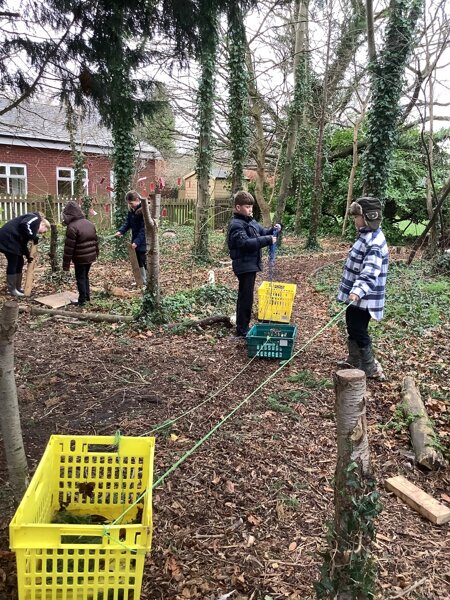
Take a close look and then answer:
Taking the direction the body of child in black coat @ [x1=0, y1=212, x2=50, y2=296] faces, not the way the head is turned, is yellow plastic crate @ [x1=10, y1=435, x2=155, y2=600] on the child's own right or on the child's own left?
on the child's own right

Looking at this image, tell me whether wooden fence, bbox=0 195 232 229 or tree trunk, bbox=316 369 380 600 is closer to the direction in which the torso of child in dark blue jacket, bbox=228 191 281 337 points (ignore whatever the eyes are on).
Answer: the tree trunk

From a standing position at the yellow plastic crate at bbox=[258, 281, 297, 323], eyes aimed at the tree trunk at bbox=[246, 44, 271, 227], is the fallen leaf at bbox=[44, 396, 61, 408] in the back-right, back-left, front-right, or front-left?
back-left

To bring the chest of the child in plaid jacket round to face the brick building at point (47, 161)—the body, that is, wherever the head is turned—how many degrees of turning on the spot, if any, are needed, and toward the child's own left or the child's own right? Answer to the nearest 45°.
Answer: approximately 45° to the child's own right

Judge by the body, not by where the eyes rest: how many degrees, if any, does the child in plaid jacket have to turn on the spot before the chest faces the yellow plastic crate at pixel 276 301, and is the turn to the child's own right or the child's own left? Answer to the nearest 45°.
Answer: approximately 45° to the child's own right

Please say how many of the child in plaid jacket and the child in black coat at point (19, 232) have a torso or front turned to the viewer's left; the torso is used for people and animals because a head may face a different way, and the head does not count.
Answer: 1

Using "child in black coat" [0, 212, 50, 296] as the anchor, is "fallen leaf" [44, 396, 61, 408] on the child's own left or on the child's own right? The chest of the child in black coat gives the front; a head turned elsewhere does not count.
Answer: on the child's own right

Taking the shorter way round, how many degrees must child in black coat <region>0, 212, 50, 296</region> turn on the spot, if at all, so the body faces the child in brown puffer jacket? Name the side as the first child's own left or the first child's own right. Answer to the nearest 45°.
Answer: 0° — they already face them

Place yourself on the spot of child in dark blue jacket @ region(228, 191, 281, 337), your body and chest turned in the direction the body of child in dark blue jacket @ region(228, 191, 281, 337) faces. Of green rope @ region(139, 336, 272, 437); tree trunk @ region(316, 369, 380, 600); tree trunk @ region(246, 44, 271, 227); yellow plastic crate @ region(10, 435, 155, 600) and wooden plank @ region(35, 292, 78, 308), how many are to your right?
3

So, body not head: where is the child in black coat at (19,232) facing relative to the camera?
to the viewer's right

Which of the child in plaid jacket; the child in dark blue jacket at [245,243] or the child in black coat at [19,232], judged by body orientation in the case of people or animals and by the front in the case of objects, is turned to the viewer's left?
the child in plaid jacket
